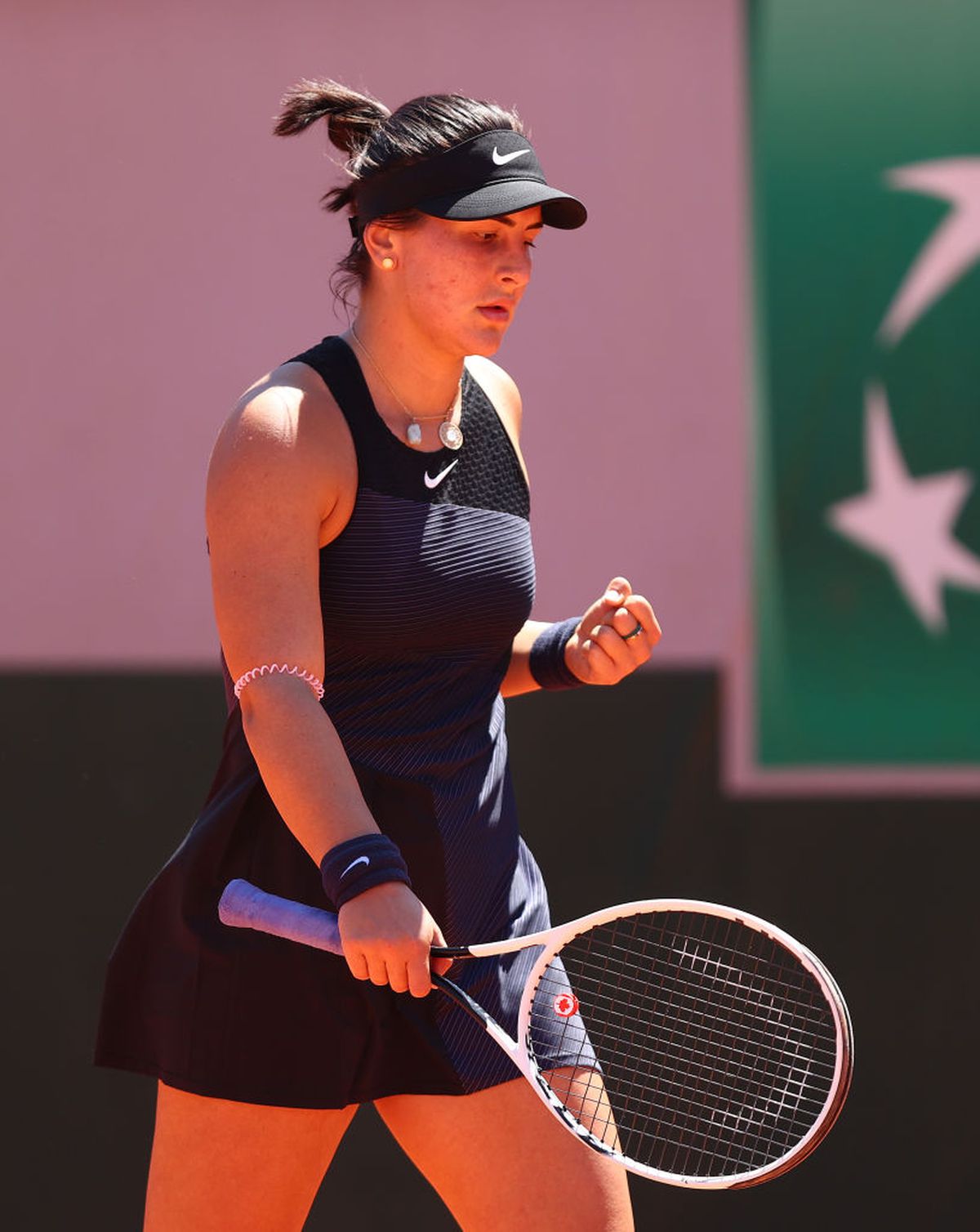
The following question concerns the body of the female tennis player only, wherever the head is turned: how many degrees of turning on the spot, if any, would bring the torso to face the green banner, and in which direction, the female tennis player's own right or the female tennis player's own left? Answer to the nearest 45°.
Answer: approximately 90° to the female tennis player's own left

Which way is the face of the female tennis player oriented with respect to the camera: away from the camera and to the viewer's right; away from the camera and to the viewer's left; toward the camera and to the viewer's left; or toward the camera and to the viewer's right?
toward the camera and to the viewer's right

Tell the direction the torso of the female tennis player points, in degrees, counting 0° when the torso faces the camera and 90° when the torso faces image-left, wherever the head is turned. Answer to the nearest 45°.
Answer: approximately 315°

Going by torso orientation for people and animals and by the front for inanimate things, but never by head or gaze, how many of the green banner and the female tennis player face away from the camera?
0

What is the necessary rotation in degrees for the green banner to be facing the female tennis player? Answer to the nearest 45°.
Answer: approximately 45° to its right
